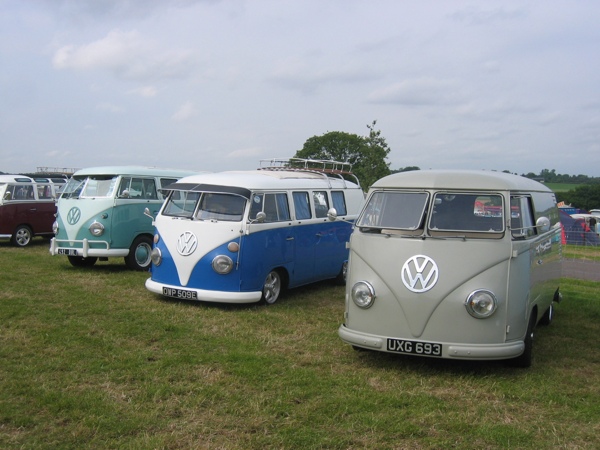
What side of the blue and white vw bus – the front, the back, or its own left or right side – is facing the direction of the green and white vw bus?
right

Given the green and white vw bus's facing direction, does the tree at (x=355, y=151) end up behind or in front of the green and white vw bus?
behind

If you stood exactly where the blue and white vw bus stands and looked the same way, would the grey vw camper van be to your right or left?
on your left

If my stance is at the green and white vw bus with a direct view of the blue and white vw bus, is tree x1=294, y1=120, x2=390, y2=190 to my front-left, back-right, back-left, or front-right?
back-left

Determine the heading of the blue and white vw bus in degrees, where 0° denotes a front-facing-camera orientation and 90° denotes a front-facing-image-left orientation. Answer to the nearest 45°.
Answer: approximately 45°

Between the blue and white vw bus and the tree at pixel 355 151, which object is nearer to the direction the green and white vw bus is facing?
the blue and white vw bus

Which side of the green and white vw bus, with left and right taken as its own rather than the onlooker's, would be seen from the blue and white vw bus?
left

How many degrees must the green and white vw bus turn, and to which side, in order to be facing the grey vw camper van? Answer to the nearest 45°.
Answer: approximately 90° to its left
